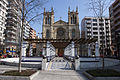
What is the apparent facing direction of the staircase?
toward the camera
